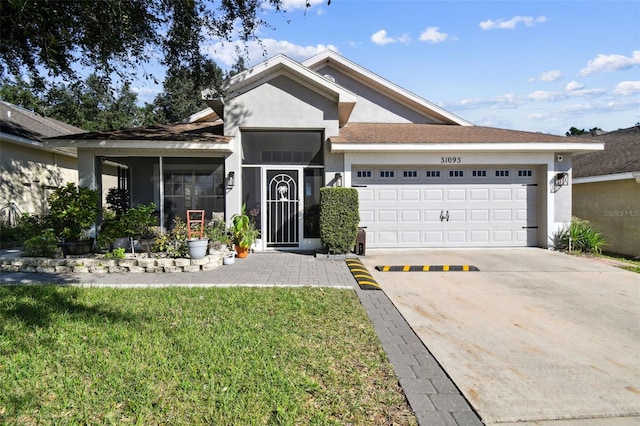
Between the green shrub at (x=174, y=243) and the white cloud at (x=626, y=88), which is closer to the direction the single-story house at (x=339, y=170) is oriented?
the green shrub

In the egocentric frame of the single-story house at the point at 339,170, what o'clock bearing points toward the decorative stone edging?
The decorative stone edging is roughly at 2 o'clock from the single-story house.

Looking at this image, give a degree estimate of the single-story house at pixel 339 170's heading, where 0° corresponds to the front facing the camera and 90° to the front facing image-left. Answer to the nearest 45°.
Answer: approximately 0°

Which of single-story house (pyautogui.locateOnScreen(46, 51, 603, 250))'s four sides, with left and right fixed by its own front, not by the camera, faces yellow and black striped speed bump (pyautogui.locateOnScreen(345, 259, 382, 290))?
front

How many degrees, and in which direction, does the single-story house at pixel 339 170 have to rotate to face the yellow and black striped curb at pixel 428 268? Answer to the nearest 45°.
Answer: approximately 45° to its left

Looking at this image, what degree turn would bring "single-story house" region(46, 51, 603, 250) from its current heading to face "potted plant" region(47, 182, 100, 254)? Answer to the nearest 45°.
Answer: approximately 45° to its right

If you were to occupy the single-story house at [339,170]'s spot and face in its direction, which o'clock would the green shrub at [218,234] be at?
The green shrub is roughly at 2 o'clock from the single-story house.

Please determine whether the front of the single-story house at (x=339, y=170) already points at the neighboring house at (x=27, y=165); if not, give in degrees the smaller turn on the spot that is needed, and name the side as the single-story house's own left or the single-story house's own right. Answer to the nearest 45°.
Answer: approximately 90° to the single-story house's own right

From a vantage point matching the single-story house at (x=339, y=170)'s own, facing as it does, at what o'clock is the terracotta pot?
The terracotta pot is roughly at 2 o'clock from the single-story house.

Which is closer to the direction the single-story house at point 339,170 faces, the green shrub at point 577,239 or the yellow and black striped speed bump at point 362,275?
the yellow and black striped speed bump

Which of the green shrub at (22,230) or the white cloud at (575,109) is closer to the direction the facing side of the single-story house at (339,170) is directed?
the green shrub

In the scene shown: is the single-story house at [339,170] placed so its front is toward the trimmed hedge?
yes

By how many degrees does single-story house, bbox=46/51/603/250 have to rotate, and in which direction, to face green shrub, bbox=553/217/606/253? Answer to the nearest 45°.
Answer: approximately 90° to its left
